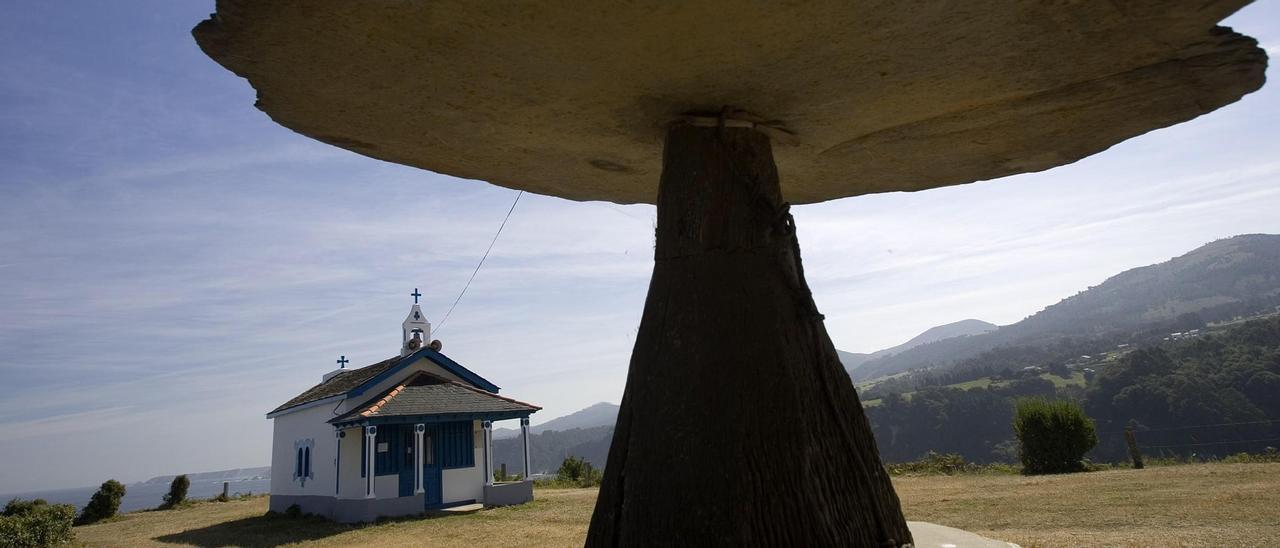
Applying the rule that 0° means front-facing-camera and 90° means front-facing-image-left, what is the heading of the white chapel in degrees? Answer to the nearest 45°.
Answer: approximately 315°

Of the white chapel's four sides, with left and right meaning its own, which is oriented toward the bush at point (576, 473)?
left

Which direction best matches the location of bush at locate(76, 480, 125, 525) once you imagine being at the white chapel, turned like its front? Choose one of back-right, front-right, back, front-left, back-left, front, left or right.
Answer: back

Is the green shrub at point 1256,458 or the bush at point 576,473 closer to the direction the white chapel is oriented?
the green shrub

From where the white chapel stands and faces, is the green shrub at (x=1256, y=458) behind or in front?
in front

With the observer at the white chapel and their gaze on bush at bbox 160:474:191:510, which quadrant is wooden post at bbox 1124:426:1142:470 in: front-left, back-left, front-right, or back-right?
back-right
